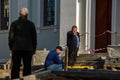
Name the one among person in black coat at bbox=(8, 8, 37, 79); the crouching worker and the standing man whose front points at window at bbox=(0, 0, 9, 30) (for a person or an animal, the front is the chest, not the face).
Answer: the person in black coat

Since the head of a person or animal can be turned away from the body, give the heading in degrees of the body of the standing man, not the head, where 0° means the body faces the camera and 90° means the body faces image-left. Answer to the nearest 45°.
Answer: approximately 315°

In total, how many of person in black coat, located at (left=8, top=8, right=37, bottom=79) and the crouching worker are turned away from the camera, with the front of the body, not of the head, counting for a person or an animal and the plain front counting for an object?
1

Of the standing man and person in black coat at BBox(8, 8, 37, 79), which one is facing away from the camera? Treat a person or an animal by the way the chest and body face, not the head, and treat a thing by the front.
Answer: the person in black coat

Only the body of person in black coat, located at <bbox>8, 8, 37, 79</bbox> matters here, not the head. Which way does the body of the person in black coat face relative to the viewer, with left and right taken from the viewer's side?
facing away from the viewer
